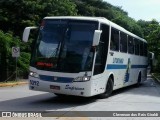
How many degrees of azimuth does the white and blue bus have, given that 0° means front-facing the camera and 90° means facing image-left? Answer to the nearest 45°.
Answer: approximately 45°
